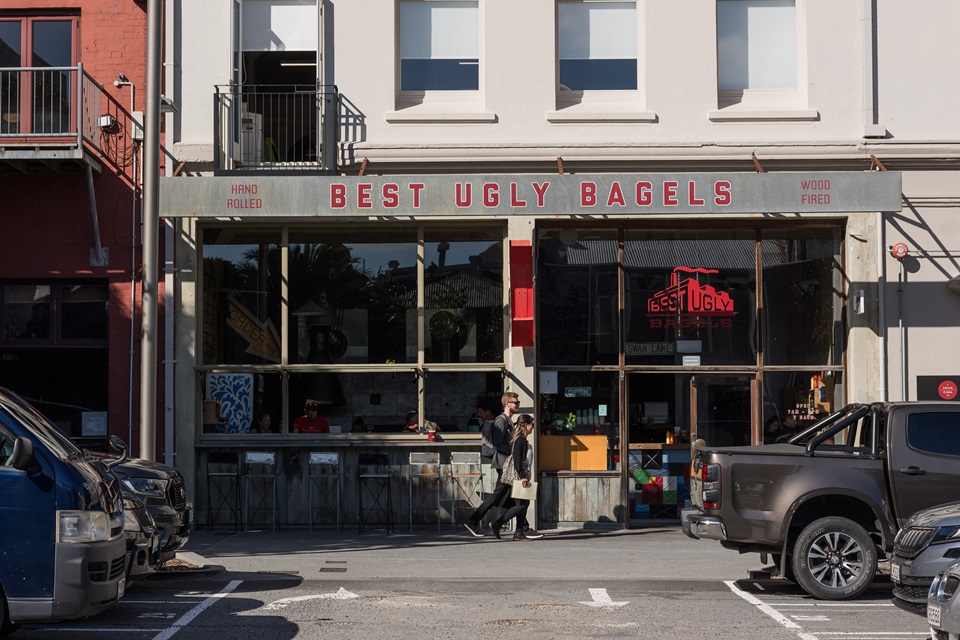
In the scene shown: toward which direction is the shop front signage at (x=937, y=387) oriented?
toward the camera

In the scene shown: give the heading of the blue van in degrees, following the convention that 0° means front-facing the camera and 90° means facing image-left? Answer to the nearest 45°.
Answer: approximately 270°

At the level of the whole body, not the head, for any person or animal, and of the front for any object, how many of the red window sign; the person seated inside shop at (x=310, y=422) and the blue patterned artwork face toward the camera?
3

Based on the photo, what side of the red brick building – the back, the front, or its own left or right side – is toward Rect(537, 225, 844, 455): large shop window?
left

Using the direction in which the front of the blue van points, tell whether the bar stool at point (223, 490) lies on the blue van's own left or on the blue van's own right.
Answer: on the blue van's own left

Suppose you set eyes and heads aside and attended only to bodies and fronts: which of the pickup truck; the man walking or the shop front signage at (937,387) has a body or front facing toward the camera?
the shop front signage

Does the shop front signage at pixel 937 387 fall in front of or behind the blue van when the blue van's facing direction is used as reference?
in front

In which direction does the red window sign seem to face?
toward the camera

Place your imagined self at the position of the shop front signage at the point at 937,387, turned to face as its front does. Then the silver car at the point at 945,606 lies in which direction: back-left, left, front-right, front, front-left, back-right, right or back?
front
